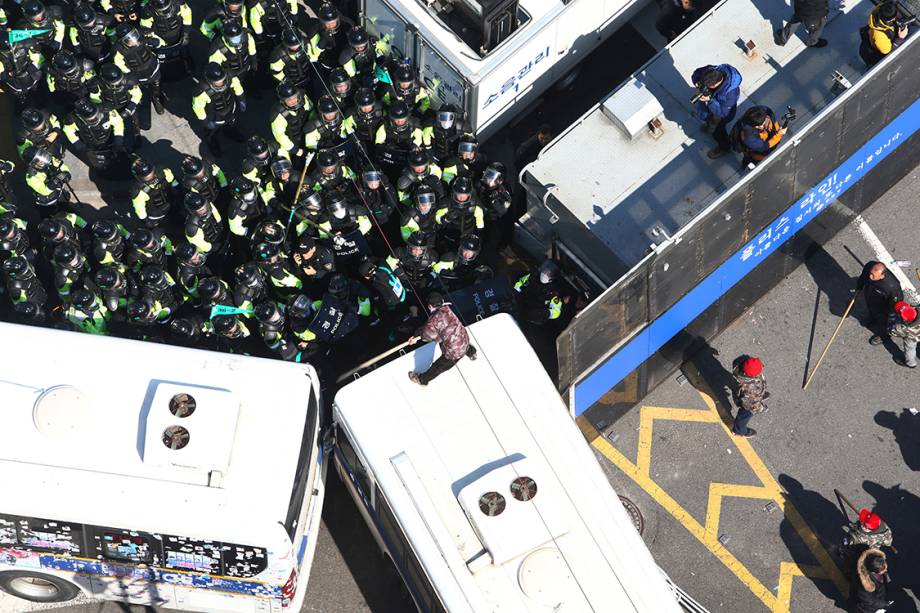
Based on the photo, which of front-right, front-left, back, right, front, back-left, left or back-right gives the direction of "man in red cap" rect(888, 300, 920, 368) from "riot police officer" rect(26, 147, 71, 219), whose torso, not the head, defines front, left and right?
front-left

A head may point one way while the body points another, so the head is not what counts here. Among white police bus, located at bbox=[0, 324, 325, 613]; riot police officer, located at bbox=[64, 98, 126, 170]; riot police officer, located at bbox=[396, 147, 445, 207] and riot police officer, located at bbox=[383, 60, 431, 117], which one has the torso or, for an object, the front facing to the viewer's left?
the white police bus

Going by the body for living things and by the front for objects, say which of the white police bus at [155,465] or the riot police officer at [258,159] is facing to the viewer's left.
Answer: the white police bus

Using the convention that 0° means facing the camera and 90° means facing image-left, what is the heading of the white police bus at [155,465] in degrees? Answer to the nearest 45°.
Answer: approximately 90°

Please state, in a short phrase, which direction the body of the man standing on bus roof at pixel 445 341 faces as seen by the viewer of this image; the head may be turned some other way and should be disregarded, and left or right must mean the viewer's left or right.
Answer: facing away from the viewer and to the left of the viewer

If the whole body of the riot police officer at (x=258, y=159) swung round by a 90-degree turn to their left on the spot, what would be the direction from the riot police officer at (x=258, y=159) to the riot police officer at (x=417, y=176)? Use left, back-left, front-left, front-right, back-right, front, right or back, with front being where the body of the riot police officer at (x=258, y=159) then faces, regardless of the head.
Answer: front-right

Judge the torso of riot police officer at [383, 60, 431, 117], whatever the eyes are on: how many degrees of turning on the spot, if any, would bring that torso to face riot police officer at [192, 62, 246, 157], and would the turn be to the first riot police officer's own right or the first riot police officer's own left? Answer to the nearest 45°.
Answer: approximately 90° to the first riot police officer's own right

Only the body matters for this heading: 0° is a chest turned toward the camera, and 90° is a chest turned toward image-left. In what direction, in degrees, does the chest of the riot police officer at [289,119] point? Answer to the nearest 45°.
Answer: approximately 315°
